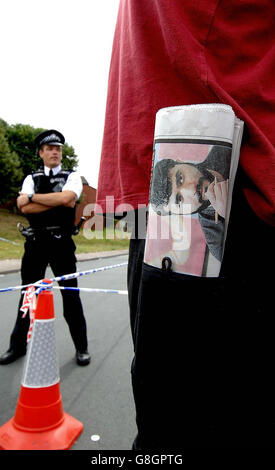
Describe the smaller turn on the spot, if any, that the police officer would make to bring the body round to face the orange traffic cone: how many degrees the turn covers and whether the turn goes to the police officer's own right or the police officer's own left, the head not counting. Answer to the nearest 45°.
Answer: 0° — they already face it

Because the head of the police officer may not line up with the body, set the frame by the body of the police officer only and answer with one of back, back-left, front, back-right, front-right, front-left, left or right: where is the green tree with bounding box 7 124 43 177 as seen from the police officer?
back

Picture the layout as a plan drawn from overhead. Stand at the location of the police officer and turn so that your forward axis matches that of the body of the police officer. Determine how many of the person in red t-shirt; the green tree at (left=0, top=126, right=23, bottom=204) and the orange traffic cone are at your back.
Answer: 1

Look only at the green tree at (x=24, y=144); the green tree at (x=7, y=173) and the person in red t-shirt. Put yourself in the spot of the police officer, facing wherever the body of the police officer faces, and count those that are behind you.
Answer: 2

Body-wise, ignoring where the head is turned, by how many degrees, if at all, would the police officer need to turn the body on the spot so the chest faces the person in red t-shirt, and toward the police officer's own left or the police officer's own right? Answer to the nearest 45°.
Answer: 0° — they already face them

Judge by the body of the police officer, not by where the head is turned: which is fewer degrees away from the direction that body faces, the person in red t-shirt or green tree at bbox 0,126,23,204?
the person in red t-shirt

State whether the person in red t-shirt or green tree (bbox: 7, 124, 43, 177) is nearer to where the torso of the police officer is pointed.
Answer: the person in red t-shirt

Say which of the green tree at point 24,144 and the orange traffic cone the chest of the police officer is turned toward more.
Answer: the orange traffic cone

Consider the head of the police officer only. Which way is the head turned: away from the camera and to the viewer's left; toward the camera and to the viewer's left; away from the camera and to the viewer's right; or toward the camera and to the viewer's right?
toward the camera and to the viewer's right

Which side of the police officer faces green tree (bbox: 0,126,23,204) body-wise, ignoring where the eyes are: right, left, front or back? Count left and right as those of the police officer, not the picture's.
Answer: back

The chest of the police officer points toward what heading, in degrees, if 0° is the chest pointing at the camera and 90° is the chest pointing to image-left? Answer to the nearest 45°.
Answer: approximately 0°

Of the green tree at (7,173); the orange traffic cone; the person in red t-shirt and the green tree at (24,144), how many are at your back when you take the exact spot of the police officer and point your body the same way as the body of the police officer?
2
